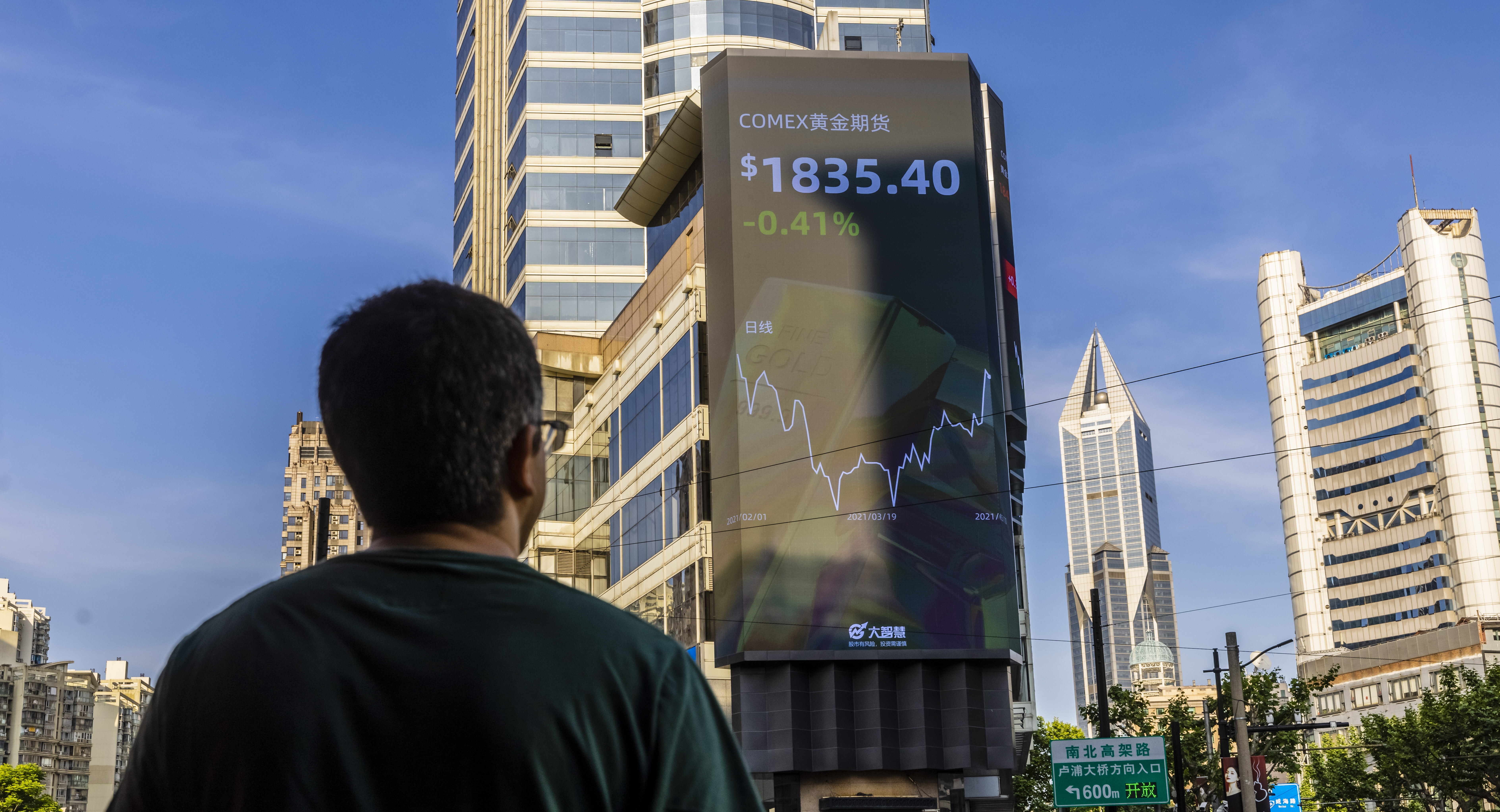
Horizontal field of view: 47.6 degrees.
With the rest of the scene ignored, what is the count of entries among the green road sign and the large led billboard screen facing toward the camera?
2

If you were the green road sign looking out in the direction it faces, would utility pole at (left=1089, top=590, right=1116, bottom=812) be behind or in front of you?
behind

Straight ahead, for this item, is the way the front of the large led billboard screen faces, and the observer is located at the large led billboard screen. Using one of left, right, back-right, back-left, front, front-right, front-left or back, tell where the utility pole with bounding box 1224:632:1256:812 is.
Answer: front-left

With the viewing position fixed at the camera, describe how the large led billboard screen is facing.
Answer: facing the viewer

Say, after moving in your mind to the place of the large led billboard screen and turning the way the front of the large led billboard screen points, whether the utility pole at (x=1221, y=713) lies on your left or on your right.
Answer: on your left

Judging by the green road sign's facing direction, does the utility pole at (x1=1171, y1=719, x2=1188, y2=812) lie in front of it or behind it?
behind
